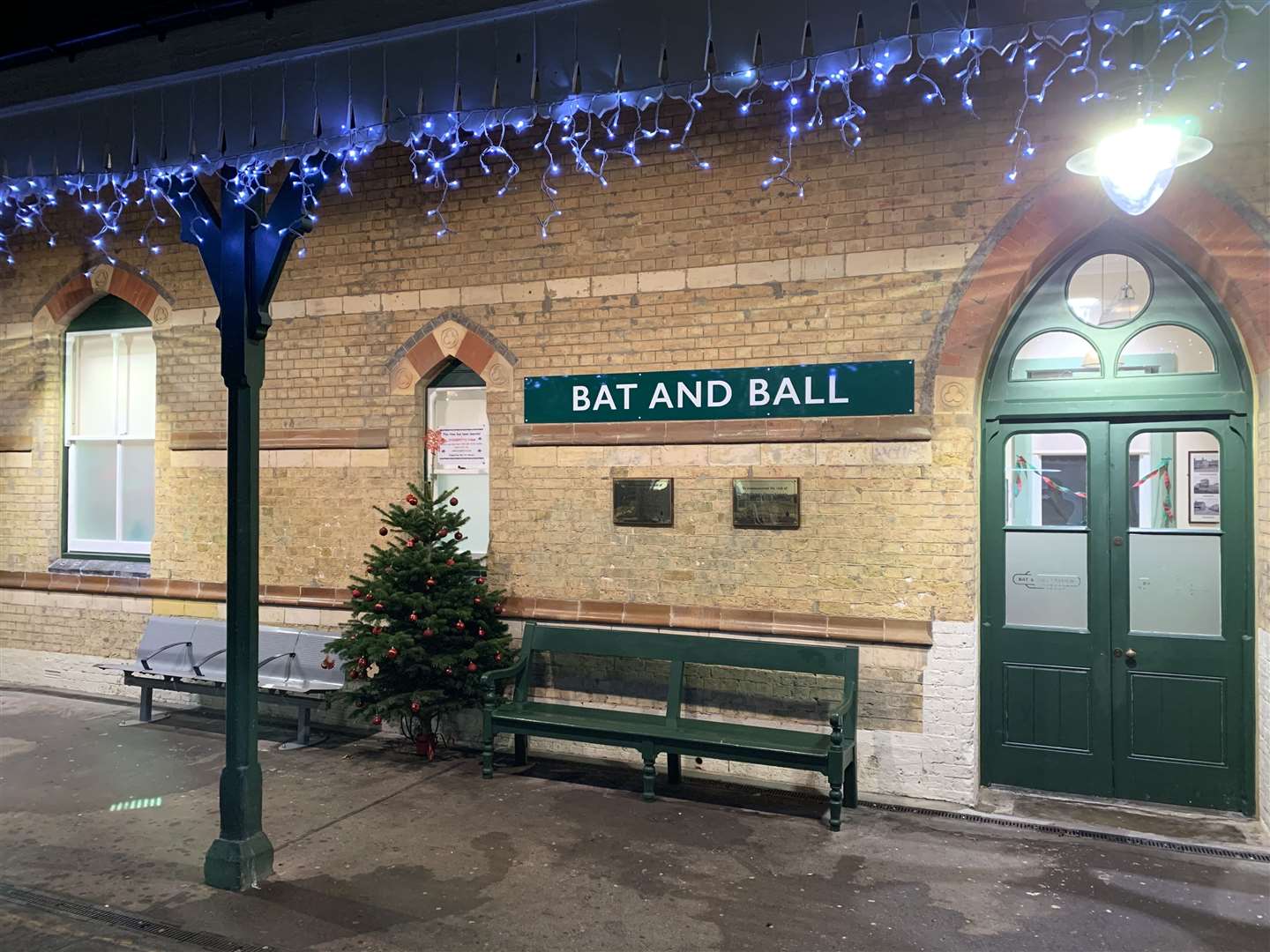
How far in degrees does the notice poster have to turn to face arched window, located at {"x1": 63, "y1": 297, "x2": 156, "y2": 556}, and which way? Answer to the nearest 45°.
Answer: approximately 135° to its right

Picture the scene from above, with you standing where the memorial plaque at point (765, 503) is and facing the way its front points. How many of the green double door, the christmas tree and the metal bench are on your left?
1

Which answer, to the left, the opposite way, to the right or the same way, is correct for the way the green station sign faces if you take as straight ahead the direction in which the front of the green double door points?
the same way

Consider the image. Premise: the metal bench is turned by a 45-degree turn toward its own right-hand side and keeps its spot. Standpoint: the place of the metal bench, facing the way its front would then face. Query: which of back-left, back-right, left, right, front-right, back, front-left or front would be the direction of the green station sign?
back-left

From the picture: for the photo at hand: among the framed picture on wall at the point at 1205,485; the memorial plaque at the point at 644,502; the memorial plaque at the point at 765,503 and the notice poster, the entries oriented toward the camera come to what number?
4

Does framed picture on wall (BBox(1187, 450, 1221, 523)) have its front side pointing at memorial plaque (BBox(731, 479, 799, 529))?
no

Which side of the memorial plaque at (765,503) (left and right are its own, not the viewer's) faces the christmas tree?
right

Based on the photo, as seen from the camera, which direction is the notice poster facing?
toward the camera

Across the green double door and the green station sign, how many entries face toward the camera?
2

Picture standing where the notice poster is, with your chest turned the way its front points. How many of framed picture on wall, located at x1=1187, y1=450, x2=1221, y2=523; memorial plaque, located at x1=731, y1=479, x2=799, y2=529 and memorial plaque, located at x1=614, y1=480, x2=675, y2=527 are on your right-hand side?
0

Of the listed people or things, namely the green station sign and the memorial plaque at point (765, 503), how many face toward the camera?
2

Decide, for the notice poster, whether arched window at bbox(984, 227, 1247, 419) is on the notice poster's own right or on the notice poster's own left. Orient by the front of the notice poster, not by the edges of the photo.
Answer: on the notice poster's own left

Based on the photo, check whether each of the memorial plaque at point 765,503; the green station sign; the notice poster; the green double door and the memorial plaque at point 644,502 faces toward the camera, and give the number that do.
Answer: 5

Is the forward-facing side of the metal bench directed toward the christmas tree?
no

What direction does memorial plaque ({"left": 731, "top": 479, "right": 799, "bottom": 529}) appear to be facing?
toward the camera

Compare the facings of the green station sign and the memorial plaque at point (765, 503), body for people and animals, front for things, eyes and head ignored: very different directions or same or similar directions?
same or similar directions

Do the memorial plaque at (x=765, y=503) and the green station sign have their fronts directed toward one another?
no

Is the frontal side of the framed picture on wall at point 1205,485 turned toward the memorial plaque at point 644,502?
no

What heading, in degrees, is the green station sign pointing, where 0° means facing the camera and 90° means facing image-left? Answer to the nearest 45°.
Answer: approximately 0°

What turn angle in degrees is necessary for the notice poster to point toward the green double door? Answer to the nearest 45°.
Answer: approximately 45° to its left
